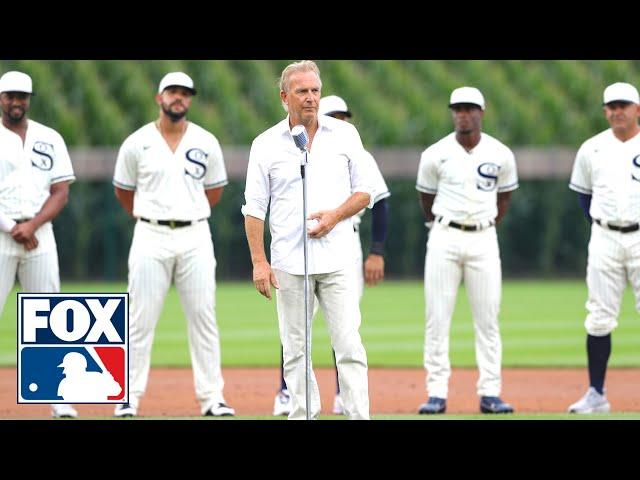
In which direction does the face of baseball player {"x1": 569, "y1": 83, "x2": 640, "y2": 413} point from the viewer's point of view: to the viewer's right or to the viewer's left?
to the viewer's left

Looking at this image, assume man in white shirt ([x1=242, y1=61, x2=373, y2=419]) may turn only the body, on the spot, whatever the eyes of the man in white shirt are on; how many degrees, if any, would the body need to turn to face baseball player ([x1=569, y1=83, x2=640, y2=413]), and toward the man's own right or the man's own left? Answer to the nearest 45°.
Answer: approximately 135° to the man's own left

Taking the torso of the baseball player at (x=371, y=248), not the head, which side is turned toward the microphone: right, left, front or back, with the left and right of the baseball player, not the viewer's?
front

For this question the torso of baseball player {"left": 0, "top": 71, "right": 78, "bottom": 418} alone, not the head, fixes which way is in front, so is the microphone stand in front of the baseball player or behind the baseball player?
in front

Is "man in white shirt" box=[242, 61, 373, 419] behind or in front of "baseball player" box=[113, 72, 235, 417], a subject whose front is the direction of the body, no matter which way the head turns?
in front

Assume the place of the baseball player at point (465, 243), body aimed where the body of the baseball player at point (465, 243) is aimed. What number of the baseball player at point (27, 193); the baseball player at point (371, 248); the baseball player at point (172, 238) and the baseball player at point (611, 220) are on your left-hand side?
1

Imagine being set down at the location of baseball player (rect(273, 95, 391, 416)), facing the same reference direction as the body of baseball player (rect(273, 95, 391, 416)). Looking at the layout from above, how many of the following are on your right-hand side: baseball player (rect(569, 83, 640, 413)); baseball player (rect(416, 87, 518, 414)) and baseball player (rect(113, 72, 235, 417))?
1

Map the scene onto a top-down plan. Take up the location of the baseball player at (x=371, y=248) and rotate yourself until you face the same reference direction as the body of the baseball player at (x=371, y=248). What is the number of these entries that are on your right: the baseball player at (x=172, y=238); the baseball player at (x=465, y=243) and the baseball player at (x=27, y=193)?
2
